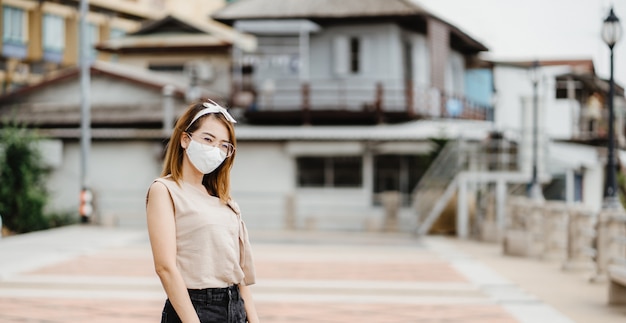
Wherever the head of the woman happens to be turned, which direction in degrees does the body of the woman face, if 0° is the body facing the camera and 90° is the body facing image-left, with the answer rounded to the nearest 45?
approximately 315°

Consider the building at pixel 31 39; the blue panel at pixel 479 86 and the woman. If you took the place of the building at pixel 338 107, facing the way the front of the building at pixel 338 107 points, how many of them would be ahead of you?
1

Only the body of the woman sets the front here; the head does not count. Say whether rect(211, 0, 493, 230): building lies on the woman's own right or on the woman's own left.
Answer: on the woman's own left

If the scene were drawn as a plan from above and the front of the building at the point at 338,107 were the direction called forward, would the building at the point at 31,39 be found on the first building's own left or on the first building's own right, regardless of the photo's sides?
on the first building's own right

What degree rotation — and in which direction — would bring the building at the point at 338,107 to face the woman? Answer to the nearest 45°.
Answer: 0° — it already faces them

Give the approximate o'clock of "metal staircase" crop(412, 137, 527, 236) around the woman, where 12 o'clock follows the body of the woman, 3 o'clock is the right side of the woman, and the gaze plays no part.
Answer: The metal staircase is roughly at 8 o'clock from the woman.

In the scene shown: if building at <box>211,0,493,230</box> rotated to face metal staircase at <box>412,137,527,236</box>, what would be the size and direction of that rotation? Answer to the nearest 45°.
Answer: approximately 45° to its left

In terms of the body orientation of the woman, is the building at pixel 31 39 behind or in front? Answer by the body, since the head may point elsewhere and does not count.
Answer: behind

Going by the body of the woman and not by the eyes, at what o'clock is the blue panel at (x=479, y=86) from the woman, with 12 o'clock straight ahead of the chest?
The blue panel is roughly at 8 o'clock from the woman.

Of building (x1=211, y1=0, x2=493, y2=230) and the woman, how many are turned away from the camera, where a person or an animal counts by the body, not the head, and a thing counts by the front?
0
